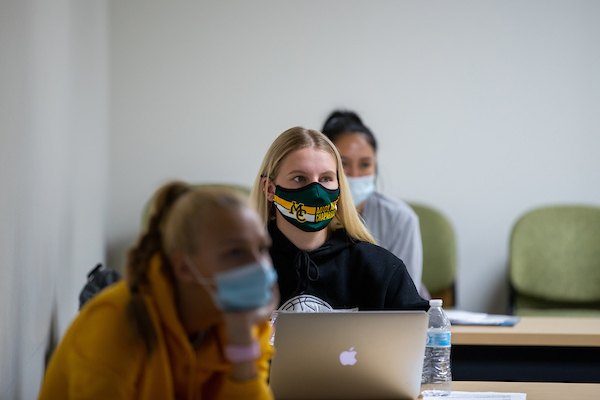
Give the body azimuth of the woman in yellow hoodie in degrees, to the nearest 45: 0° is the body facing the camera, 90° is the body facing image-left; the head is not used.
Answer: approximately 315°

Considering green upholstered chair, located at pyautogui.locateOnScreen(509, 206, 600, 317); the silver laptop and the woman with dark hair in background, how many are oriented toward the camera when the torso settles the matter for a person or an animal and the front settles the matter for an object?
2

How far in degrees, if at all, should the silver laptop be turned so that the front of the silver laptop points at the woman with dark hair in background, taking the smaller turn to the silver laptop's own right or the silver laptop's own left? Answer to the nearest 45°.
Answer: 0° — it already faces them

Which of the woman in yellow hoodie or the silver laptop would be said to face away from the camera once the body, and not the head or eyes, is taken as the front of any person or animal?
the silver laptop

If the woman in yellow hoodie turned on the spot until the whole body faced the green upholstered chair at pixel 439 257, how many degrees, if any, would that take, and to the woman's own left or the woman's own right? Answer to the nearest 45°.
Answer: approximately 90° to the woman's own left

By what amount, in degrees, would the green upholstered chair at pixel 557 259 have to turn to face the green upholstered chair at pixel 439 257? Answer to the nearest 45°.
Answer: approximately 90° to its right

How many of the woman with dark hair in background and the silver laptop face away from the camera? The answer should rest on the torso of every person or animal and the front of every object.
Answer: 1

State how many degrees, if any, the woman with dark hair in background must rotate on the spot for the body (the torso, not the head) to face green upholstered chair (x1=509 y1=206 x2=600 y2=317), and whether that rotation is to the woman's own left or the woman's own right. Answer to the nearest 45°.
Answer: approximately 135° to the woman's own left

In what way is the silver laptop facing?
away from the camera

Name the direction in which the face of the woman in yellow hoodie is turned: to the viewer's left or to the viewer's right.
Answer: to the viewer's right

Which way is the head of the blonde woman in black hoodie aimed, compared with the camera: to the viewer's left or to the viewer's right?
to the viewer's right

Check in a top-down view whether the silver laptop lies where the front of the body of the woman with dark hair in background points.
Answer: yes
